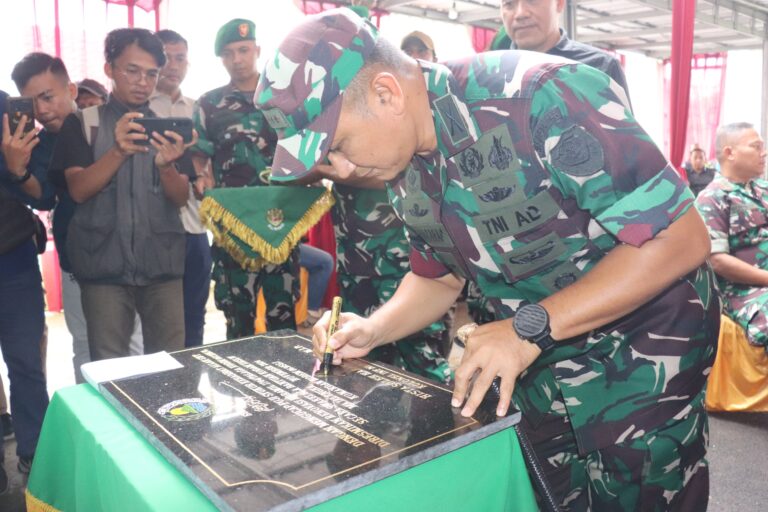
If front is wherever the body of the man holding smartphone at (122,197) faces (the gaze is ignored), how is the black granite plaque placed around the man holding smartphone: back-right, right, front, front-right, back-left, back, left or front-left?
front-right

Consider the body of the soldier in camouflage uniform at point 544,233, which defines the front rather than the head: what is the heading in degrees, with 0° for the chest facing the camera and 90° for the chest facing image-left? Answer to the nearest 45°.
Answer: approximately 45°

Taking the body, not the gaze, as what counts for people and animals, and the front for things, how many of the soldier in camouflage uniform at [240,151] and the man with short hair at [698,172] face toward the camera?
2

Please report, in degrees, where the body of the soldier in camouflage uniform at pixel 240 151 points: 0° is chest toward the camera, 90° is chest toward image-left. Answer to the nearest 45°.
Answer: approximately 0°

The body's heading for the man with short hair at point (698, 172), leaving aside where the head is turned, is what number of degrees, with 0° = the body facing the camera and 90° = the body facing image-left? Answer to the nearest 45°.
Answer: approximately 0°

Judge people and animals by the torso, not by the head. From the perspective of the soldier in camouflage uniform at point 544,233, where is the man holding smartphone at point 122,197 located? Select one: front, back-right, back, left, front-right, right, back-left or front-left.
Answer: right

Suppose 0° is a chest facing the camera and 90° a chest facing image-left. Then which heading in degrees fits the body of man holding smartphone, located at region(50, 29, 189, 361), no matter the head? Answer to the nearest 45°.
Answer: approximately 315°

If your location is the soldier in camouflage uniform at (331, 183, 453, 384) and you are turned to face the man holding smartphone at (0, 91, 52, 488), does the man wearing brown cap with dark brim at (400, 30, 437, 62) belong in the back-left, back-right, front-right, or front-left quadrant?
back-right
